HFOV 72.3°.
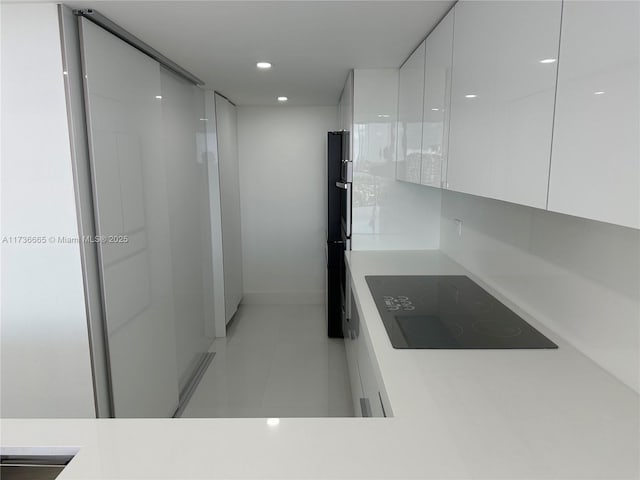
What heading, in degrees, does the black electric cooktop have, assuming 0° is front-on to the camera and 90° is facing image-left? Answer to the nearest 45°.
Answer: approximately 90°

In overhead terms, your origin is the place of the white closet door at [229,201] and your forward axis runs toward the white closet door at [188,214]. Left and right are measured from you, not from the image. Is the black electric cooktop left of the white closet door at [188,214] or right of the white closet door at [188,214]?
left

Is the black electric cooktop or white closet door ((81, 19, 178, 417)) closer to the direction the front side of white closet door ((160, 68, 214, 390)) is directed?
the black electric cooktop

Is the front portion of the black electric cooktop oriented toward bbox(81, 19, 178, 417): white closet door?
yes

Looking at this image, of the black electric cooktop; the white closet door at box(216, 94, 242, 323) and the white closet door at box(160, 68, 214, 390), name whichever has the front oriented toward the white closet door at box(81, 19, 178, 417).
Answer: the black electric cooktop

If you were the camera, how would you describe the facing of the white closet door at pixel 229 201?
facing to the right of the viewer

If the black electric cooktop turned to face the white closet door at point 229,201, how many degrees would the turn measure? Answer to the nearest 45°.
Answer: approximately 45° to its right

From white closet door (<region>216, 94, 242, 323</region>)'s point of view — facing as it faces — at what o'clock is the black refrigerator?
The black refrigerator is roughly at 1 o'clock from the white closet door.

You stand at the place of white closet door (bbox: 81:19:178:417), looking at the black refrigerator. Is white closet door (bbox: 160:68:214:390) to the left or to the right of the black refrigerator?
left

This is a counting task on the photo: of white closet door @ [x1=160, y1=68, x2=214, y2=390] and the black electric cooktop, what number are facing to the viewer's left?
1

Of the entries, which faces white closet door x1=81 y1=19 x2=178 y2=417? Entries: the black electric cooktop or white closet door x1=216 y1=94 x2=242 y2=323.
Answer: the black electric cooktop

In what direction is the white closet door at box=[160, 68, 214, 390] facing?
to the viewer's right

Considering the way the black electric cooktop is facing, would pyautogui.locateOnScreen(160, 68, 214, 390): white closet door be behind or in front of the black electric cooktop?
in front

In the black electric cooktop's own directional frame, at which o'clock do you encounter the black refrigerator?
The black refrigerator is roughly at 2 o'clock from the black electric cooktop.

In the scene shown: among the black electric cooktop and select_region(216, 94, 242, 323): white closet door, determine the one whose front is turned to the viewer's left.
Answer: the black electric cooktop
